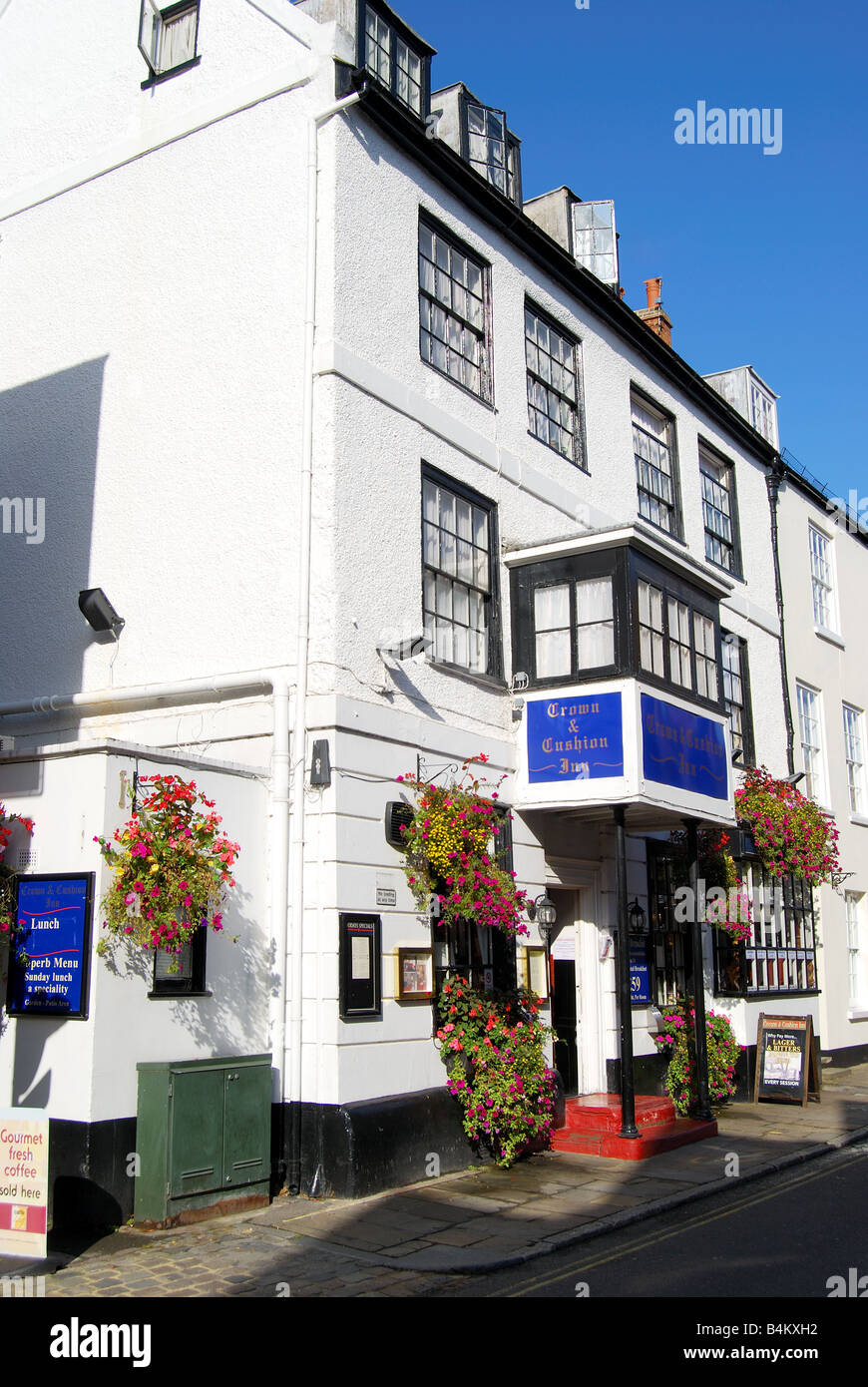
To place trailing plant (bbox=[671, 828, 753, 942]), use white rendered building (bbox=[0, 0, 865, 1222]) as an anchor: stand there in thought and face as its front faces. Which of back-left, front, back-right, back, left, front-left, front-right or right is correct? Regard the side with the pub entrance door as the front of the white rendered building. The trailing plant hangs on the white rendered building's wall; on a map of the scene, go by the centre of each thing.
left

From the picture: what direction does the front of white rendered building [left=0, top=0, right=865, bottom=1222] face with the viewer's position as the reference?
facing the viewer and to the right of the viewer

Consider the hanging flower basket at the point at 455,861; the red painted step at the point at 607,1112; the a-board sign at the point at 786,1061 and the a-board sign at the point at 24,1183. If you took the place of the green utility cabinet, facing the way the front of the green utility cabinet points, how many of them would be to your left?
3

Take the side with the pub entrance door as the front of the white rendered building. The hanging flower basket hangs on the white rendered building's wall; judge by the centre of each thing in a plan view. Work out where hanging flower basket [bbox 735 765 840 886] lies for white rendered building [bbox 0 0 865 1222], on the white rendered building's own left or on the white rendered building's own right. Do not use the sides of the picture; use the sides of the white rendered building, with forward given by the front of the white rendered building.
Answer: on the white rendered building's own left

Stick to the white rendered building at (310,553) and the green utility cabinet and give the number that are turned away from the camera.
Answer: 0

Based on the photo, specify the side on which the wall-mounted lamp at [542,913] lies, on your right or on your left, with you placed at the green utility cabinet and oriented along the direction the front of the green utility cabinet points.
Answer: on your left

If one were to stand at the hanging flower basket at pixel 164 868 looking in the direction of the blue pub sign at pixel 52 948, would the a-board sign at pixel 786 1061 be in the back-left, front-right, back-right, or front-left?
back-right

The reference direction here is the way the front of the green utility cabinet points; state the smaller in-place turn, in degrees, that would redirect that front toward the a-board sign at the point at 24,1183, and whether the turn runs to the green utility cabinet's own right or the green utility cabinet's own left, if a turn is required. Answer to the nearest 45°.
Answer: approximately 90° to the green utility cabinet's own right

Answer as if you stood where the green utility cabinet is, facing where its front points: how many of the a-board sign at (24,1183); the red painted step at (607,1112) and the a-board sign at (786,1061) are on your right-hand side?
1
